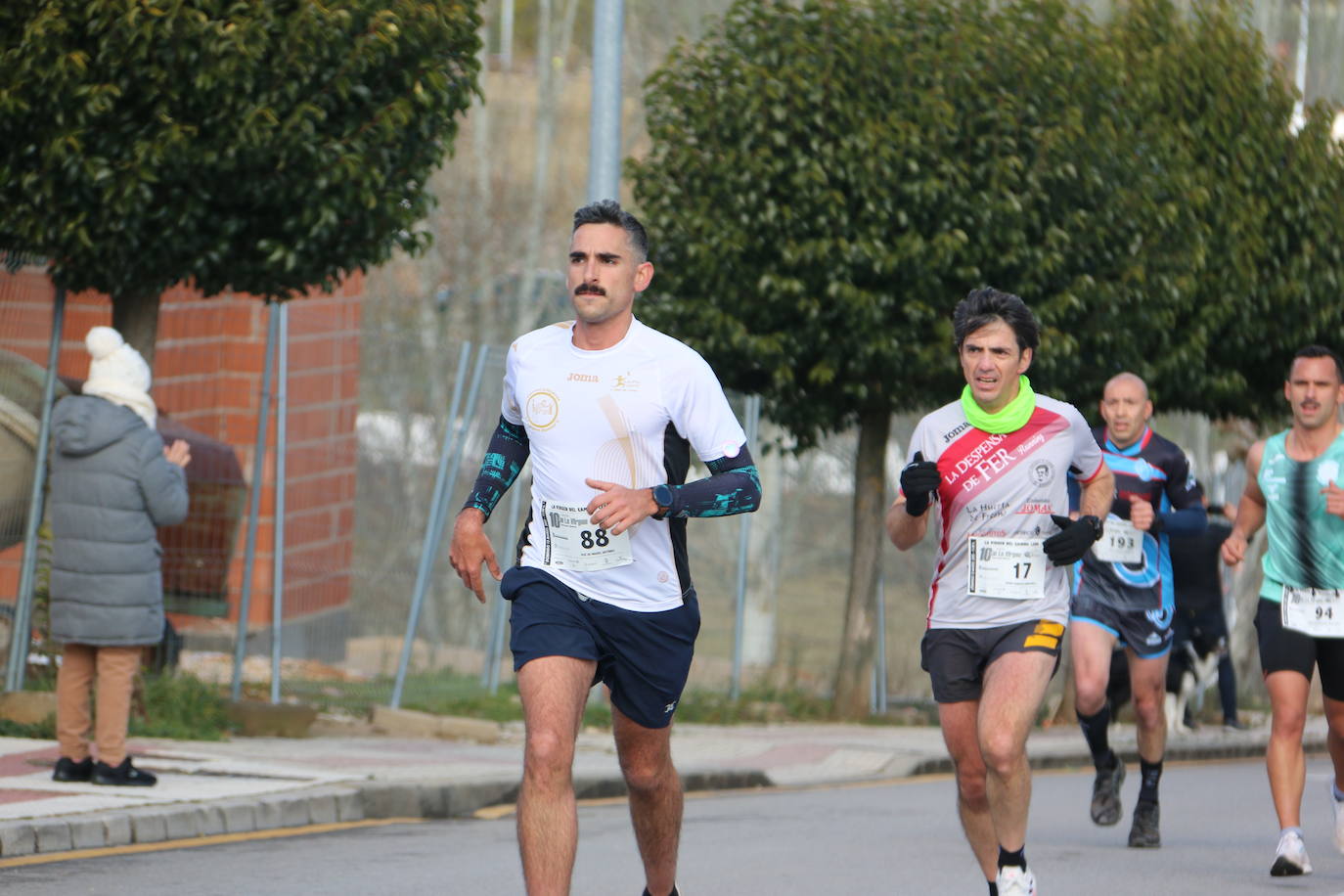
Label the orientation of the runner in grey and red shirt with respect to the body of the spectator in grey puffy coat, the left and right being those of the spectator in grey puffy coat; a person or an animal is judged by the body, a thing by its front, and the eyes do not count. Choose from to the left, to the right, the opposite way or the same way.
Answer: the opposite way

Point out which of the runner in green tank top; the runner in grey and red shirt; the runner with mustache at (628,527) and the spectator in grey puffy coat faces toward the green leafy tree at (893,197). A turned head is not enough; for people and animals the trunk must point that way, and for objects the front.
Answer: the spectator in grey puffy coat

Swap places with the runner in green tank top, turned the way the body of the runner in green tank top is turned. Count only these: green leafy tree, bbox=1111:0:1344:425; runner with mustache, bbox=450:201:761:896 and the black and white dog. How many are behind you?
2

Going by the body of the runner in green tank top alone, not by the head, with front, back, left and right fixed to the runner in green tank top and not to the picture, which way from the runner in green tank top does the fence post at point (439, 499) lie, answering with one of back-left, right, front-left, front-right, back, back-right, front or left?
back-right

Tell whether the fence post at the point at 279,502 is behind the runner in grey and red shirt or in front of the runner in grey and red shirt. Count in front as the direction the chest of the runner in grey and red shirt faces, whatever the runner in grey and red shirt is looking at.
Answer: behind

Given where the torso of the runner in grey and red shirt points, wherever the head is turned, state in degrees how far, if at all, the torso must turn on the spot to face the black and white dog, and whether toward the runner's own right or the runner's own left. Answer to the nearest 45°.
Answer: approximately 180°

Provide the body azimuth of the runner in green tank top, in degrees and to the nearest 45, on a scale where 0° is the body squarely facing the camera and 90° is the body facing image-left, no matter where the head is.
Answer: approximately 0°

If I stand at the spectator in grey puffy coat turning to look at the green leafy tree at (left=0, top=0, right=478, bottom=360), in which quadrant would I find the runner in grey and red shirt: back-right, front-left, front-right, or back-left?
back-right

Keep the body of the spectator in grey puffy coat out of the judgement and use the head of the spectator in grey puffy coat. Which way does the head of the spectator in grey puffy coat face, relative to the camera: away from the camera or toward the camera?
away from the camera

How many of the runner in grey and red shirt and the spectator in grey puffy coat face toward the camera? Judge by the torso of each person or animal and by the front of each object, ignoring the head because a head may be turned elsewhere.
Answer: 1

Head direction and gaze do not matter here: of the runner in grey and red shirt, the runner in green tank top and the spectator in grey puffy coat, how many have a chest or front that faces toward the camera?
2

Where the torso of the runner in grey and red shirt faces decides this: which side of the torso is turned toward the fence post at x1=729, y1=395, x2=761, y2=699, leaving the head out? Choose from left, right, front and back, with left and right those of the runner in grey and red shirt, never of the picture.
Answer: back

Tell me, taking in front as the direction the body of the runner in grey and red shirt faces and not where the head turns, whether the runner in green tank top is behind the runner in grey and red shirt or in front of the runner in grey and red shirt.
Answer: behind

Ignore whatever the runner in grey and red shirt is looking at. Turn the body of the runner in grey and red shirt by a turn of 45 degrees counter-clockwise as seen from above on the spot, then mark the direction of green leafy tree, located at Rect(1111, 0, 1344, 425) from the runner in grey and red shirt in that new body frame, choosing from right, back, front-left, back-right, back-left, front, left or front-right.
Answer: back-left

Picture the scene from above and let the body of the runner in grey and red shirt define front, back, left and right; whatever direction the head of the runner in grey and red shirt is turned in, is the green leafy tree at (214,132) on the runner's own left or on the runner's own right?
on the runner's own right
